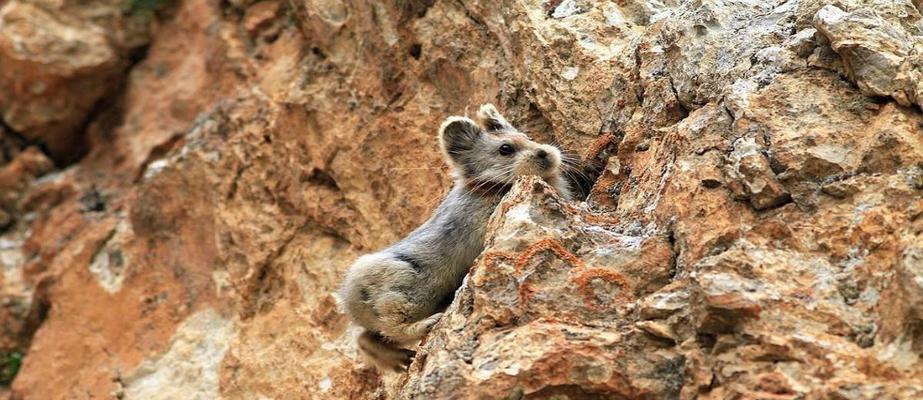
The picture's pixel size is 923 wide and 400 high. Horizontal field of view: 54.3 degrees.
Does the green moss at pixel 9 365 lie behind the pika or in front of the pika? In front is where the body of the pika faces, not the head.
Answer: behind

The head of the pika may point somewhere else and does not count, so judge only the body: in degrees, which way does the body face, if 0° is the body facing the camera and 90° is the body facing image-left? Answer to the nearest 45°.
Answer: approximately 270°
